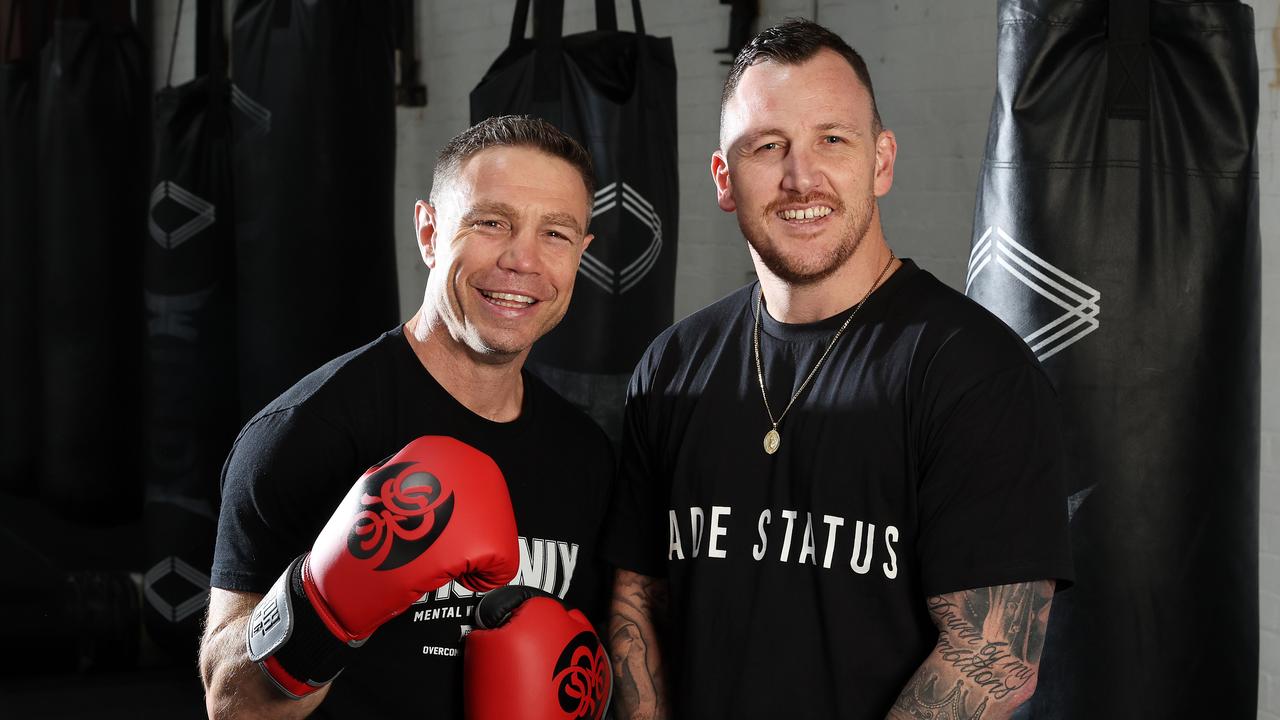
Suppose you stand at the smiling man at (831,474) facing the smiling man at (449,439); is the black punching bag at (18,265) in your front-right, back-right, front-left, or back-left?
front-right

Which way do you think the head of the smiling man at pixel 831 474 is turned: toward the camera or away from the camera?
toward the camera

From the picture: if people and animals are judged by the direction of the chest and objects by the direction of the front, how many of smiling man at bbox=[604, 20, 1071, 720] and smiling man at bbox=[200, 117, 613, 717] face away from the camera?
0

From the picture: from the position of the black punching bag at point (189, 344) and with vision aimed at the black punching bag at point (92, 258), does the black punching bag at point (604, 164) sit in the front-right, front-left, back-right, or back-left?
back-right

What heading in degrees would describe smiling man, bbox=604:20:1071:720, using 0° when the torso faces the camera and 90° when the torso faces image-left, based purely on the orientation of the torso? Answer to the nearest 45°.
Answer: approximately 45°

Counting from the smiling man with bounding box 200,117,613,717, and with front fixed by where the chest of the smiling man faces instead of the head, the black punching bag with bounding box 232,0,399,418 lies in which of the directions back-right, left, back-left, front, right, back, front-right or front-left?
back-left

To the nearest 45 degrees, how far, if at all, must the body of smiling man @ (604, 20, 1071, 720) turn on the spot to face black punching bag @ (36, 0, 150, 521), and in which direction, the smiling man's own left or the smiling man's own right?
approximately 90° to the smiling man's own right

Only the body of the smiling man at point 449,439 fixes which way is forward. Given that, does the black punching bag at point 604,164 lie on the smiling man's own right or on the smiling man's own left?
on the smiling man's own left

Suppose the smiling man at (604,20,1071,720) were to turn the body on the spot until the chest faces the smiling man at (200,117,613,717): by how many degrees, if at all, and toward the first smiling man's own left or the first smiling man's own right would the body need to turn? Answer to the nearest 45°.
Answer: approximately 45° to the first smiling man's own right

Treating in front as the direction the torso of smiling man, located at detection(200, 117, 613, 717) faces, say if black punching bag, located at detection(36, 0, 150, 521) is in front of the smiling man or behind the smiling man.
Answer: behind

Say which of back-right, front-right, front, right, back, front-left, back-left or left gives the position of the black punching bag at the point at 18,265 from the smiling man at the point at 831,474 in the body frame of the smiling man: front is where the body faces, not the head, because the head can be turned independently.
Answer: right

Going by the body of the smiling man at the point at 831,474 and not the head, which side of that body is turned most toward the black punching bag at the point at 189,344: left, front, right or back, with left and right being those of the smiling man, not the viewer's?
right

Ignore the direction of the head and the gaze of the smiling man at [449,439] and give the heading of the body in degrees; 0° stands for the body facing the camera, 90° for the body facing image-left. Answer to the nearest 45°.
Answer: approximately 315°

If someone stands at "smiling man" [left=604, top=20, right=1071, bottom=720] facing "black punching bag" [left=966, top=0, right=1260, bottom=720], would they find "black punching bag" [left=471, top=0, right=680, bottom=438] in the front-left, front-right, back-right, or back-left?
front-left
